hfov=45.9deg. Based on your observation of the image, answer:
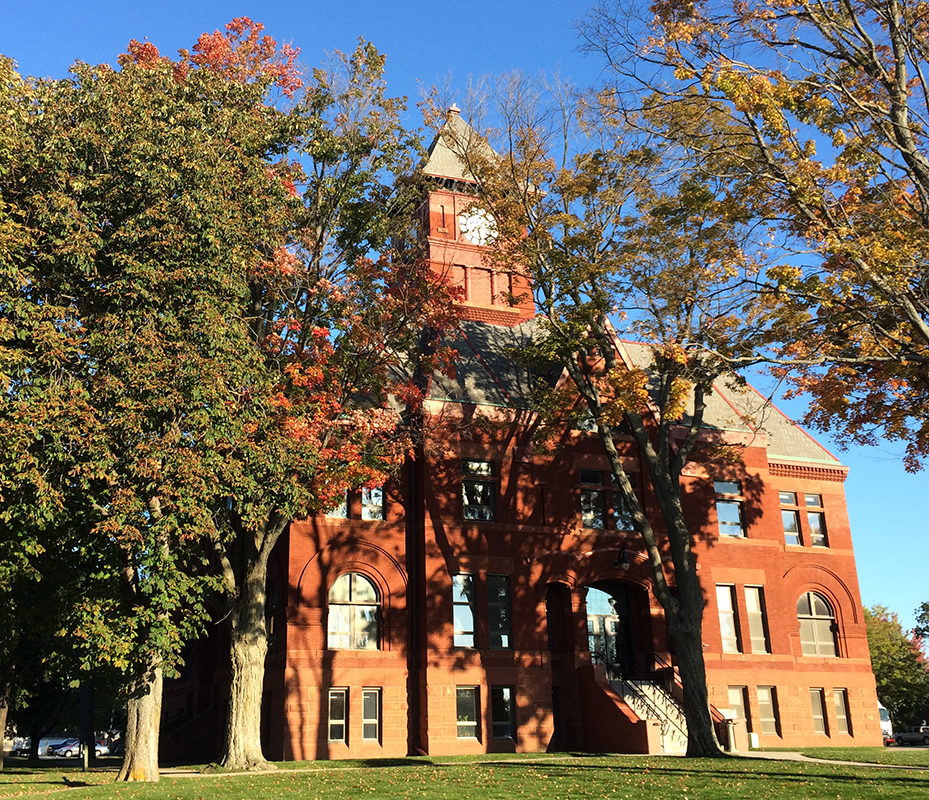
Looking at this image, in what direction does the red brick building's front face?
toward the camera
